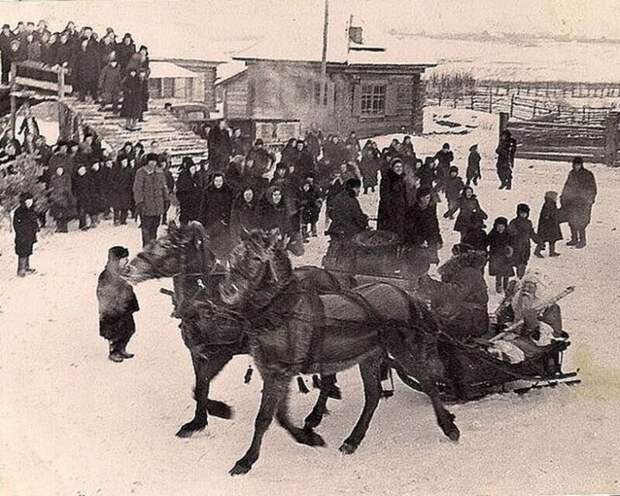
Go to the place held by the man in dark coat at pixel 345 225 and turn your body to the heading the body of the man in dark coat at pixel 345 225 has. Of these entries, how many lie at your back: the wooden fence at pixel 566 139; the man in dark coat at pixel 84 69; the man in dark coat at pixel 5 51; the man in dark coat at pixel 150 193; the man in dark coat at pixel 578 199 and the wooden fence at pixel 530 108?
3

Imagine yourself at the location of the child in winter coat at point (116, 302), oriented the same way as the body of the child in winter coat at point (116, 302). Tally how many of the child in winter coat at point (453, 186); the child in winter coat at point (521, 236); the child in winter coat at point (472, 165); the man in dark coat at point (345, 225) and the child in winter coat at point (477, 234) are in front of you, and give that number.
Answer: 5

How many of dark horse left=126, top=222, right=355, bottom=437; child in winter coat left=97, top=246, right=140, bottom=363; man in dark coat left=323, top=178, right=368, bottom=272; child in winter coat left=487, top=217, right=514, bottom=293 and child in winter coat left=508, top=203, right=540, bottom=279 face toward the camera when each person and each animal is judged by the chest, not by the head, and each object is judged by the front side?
2

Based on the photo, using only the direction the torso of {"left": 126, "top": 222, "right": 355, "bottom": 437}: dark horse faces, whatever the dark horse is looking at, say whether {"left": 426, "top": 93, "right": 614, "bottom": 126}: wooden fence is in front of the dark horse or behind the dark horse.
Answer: behind

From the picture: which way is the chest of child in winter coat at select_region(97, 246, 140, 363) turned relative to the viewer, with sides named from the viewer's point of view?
facing to the right of the viewer

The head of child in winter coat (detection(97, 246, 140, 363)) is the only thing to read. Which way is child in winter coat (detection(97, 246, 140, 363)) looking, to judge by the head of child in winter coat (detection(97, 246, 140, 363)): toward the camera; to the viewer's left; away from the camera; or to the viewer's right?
to the viewer's right

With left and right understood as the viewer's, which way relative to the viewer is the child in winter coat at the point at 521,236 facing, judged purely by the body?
facing the viewer

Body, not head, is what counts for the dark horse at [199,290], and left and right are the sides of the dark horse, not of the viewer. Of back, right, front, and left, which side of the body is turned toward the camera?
left

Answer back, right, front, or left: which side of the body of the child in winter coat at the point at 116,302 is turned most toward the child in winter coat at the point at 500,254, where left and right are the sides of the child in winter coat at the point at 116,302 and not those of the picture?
front

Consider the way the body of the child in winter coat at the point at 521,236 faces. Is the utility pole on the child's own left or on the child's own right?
on the child's own right

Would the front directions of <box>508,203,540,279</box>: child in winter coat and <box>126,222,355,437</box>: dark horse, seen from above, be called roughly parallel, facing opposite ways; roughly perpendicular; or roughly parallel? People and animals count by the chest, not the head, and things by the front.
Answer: roughly perpendicular
